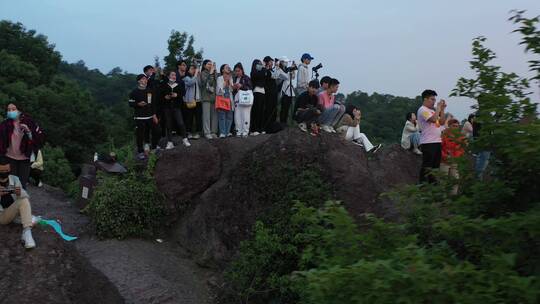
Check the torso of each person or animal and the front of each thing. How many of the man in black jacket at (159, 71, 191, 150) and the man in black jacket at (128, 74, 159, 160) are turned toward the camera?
2

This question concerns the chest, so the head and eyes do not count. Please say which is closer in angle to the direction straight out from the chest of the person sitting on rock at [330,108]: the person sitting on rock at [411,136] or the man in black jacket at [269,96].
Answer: the person sitting on rock

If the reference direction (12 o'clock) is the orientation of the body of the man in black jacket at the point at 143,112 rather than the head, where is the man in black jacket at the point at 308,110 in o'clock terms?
the man in black jacket at the point at 308,110 is roughly at 10 o'clock from the man in black jacket at the point at 143,112.

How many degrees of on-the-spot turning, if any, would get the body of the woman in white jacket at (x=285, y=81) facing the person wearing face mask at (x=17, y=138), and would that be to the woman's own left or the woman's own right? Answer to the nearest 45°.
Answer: approximately 90° to the woman's own right

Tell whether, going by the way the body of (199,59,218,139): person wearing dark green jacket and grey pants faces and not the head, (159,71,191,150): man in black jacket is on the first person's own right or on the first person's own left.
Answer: on the first person's own right

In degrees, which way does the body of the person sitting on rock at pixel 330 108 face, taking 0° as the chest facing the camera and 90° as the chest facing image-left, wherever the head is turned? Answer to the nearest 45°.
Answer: approximately 315°

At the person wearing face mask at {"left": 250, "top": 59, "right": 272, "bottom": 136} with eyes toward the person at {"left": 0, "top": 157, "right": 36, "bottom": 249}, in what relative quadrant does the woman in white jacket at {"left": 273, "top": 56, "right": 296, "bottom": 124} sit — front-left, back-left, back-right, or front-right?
back-left

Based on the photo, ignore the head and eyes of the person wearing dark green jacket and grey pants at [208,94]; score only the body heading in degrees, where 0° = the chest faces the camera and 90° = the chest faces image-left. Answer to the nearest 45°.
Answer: approximately 315°

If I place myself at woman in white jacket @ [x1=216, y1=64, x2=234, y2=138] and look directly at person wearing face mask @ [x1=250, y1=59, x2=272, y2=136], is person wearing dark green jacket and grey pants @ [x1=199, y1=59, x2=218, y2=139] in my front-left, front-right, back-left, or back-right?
back-left

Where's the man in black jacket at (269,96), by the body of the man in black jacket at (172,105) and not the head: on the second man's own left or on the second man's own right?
on the second man's own left
